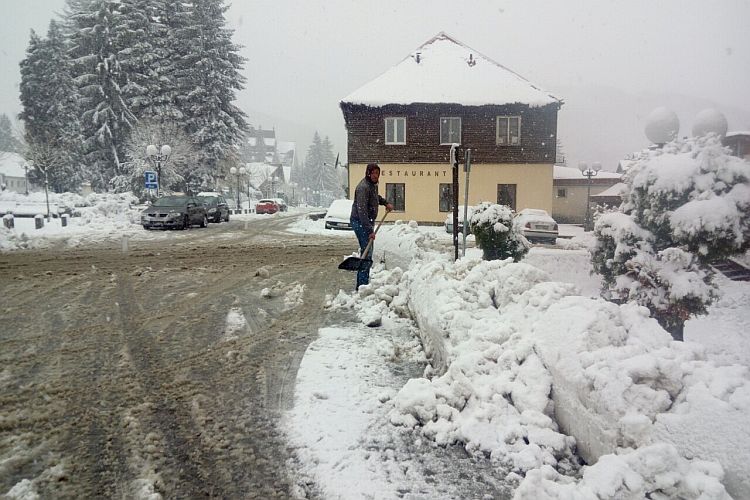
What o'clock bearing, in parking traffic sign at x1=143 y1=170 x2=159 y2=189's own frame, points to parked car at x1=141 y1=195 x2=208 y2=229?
The parked car is roughly at 11 o'clock from the parking traffic sign.

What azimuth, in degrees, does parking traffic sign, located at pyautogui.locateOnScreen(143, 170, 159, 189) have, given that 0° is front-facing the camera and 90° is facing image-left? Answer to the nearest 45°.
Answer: approximately 0°

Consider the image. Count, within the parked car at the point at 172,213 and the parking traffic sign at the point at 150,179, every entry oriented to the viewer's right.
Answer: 0

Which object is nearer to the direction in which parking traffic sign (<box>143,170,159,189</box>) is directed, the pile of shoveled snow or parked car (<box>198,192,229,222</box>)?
the pile of shoveled snow

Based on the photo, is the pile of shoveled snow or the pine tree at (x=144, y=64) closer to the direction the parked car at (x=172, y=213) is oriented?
the pile of shoveled snow

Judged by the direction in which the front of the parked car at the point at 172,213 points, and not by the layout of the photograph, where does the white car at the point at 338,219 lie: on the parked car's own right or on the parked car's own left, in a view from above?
on the parked car's own left

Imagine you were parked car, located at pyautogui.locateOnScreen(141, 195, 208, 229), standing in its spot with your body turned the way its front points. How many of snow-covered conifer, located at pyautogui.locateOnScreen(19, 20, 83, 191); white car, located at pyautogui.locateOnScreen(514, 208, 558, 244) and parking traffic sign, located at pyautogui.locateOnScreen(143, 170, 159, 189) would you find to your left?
1

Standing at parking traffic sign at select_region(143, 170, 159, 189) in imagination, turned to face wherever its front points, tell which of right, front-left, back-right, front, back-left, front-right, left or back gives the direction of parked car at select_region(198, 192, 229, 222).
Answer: back-left

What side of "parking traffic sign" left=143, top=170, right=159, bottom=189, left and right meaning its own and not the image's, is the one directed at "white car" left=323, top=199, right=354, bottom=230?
left

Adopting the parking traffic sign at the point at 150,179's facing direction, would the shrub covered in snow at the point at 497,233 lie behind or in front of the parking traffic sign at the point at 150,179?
in front

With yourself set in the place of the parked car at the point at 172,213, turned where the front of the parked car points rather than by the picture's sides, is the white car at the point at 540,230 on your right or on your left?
on your left

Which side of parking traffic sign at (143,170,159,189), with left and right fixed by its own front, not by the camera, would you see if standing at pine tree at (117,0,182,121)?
back
